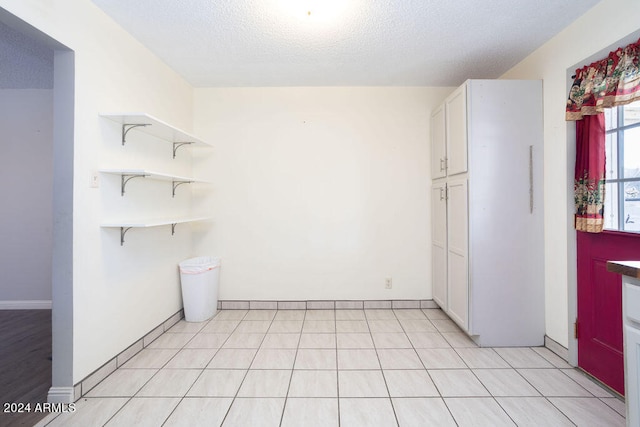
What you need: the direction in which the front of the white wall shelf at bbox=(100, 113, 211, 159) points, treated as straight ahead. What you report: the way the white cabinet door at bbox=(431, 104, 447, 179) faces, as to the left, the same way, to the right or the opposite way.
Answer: the opposite way

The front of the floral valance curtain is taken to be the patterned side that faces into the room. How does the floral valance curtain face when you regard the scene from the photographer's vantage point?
facing the viewer and to the left of the viewer

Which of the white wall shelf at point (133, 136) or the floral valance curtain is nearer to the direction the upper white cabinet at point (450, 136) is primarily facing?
the white wall shelf

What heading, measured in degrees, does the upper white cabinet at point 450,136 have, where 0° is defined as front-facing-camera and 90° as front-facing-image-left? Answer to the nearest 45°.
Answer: approximately 45°

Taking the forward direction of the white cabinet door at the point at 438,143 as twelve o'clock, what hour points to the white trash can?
The white trash can is roughly at 11 o'clock from the white cabinet door.

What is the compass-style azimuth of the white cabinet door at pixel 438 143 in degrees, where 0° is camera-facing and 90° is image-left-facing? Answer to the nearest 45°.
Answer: approximately 90°

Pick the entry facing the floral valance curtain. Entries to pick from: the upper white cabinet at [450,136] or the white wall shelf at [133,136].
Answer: the white wall shelf

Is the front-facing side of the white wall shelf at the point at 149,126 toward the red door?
yes

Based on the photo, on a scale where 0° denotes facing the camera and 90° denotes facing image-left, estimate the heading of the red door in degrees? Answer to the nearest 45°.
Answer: approximately 45°

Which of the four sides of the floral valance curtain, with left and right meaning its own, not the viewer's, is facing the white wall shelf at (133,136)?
front

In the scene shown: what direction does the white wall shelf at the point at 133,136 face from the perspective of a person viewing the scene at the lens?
facing the viewer and to the right of the viewer

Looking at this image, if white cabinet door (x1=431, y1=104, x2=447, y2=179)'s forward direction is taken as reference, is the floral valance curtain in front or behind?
behind

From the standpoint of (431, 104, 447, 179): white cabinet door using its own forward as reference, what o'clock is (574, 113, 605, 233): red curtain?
The red curtain is roughly at 7 o'clock from the white cabinet door.
